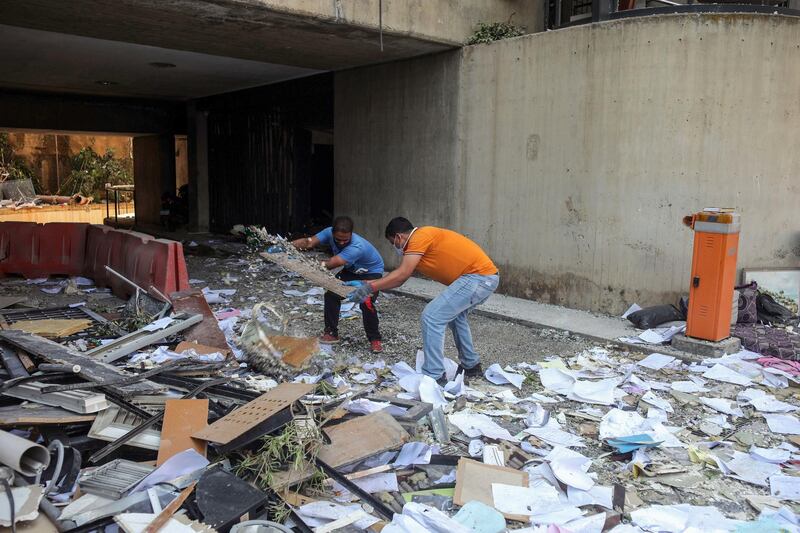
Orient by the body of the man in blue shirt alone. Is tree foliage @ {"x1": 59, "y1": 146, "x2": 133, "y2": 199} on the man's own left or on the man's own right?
on the man's own right

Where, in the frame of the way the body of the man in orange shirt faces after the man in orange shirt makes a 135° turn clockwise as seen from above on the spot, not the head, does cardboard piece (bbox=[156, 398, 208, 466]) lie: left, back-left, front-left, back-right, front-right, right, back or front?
back

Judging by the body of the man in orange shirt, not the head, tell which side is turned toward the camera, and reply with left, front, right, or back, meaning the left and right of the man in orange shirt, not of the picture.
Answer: left

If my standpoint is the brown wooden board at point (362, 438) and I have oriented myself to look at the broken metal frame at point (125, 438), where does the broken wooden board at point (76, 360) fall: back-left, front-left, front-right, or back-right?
front-right

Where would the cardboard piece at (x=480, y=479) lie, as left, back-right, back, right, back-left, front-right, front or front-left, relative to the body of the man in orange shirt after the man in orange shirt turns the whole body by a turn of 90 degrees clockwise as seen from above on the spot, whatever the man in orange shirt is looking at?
back

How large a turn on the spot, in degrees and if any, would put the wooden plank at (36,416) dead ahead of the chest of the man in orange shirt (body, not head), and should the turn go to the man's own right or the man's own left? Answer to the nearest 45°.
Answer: approximately 45° to the man's own left

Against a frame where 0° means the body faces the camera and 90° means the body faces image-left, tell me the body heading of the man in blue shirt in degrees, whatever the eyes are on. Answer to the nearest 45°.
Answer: approximately 45°

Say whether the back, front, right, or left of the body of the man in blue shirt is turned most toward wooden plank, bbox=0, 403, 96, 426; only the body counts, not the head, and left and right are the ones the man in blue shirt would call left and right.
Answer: front

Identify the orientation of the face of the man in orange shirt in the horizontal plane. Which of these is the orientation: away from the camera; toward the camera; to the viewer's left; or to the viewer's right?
to the viewer's left

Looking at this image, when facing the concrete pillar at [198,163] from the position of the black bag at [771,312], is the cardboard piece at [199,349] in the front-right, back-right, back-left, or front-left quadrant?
front-left

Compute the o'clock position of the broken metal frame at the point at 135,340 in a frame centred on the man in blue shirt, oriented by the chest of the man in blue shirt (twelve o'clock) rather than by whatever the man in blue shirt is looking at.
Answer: The broken metal frame is roughly at 1 o'clock from the man in blue shirt.

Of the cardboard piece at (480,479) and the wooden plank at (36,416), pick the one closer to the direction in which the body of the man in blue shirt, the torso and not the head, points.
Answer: the wooden plank

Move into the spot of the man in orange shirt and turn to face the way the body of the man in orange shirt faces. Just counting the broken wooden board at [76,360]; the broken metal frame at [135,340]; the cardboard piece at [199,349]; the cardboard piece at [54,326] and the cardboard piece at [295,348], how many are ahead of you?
5

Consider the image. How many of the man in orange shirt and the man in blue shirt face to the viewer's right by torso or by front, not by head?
0
